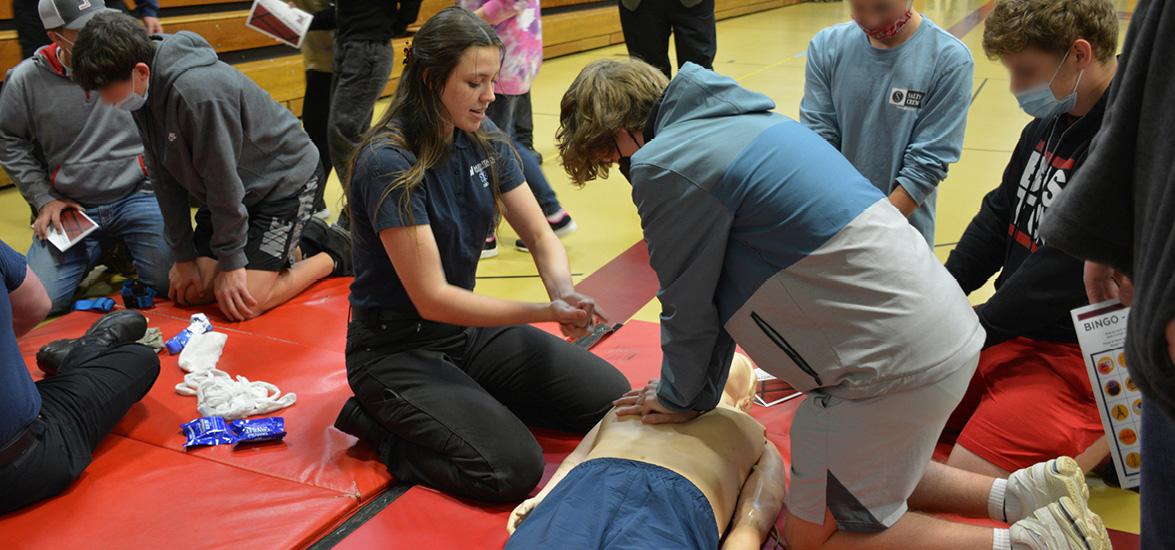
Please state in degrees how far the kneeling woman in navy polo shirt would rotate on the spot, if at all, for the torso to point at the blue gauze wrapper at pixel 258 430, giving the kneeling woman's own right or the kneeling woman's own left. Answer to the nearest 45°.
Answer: approximately 135° to the kneeling woman's own right

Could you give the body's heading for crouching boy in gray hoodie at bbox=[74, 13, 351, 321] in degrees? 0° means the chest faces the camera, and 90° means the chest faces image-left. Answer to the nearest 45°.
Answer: approximately 45°

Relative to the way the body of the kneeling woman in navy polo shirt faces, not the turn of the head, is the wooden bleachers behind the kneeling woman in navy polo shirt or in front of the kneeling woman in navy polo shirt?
behind

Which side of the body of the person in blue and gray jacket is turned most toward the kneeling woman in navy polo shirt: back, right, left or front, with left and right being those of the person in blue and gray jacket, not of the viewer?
front

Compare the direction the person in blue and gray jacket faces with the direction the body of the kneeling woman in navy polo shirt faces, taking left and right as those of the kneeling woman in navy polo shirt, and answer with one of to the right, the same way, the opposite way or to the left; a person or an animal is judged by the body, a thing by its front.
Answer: the opposite way

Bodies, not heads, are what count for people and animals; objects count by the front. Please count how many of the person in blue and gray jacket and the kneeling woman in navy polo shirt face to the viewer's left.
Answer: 1

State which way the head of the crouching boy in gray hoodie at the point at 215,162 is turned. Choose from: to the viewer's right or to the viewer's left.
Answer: to the viewer's left

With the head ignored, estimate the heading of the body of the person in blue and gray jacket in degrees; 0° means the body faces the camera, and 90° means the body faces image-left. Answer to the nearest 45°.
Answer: approximately 90°

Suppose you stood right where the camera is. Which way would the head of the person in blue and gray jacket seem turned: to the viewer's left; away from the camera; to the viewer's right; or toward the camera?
to the viewer's left
